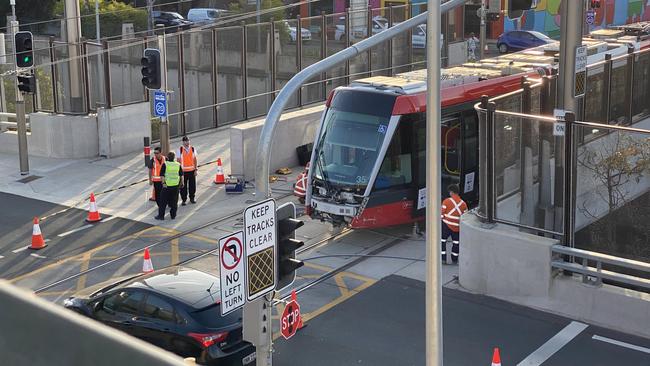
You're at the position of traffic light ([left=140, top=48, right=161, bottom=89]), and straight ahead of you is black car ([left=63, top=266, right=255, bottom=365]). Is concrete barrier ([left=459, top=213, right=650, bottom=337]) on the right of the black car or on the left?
left

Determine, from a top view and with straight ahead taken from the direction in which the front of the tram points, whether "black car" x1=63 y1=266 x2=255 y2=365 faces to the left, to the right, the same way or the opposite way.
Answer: to the right

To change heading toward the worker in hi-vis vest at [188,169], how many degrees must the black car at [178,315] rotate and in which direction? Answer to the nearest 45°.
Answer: approximately 45° to its right

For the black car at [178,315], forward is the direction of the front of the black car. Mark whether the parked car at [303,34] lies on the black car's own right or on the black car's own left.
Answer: on the black car's own right

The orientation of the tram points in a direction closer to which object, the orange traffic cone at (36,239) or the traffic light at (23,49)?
the orange traffic cone

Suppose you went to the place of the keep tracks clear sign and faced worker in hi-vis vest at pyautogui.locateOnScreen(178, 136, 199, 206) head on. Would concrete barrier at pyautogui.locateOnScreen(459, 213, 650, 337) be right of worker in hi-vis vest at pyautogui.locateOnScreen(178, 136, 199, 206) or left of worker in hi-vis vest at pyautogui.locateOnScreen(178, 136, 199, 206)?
right

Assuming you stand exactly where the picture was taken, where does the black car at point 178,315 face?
facing away from the viewer and to the left of the viewer

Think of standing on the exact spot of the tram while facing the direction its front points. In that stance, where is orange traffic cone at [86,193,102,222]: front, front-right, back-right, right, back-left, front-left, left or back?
front-right

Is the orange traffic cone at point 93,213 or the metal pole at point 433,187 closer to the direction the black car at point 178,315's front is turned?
the orange traffic cone

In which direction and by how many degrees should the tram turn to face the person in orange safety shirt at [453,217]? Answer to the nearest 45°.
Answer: approximately 90° to its left

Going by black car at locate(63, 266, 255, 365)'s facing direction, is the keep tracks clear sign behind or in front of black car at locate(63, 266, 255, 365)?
behind

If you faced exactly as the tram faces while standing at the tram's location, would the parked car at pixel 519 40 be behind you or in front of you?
behind

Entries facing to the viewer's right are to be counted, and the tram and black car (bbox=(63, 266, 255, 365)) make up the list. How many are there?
0
